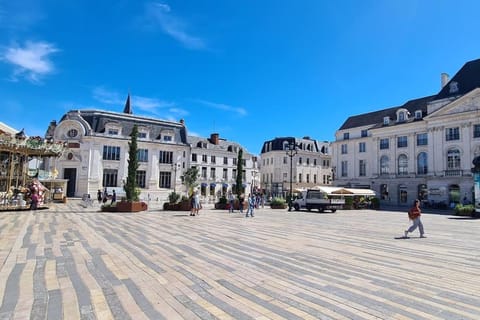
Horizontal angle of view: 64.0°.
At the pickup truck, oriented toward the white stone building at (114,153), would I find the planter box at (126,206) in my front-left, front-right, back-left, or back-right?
front-left

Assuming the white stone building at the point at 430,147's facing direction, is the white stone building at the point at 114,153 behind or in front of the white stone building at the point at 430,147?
in front

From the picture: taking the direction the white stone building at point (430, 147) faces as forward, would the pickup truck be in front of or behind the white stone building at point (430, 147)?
in front

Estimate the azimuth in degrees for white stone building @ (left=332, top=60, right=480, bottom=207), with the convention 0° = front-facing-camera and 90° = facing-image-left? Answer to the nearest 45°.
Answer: approximately 45°

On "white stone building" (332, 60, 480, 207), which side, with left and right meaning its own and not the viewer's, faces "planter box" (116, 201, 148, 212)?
front

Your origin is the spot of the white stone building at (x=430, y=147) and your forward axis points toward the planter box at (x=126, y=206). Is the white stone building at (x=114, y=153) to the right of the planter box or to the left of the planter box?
right

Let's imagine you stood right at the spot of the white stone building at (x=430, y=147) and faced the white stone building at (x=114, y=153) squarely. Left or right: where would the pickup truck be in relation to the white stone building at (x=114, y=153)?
left
